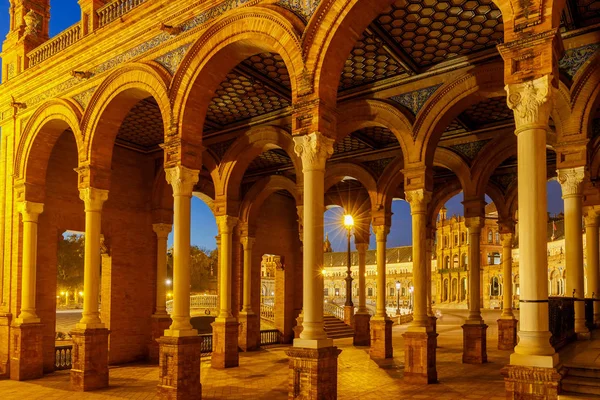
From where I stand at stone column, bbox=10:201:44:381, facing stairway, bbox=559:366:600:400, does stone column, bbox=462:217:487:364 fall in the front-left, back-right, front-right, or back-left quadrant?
front-left

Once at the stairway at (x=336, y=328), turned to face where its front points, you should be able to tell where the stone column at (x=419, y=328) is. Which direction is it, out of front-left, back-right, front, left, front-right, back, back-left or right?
front-right

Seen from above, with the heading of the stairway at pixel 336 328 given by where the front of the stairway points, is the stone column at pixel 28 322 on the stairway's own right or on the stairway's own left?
on the stairway's own right

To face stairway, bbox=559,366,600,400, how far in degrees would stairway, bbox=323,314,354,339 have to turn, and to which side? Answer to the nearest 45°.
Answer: approximately 45° to its right

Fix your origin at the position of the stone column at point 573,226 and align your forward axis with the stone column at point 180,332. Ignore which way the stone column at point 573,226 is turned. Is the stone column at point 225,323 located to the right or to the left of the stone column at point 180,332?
right

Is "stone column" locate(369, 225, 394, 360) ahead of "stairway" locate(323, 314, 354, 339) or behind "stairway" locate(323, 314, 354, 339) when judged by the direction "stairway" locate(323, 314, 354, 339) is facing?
ahead

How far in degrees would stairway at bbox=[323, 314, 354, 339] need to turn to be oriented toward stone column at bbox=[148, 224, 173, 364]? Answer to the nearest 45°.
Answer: approximately 90° to its right

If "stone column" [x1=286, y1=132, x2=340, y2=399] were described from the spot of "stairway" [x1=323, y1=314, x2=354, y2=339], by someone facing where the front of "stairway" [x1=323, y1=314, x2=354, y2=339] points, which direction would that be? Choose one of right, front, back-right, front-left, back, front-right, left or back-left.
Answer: front-right

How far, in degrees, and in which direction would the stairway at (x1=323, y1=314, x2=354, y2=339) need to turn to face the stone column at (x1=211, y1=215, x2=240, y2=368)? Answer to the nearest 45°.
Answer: approximately 45° to its right

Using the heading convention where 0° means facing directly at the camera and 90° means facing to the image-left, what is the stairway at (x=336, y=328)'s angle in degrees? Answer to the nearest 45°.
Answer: approximately 315°

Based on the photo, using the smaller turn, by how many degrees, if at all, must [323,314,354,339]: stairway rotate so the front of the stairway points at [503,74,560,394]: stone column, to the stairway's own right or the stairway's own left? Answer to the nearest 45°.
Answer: approximately 45° to the stairway's own right

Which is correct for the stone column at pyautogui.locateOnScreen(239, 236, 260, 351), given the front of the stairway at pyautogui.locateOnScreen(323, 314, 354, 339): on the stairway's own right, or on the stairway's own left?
on the stairway's own right
